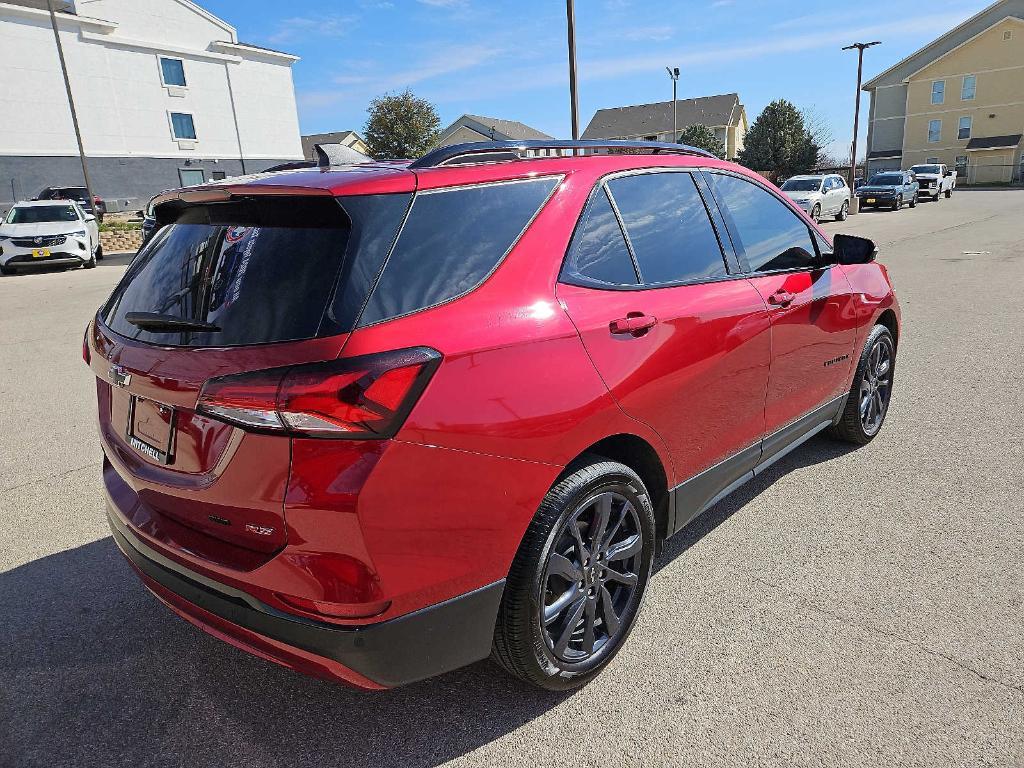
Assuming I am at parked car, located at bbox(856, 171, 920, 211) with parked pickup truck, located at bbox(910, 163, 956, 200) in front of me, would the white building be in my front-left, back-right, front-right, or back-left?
back-left

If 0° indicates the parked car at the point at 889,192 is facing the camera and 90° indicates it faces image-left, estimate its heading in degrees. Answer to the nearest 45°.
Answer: approximately 45°

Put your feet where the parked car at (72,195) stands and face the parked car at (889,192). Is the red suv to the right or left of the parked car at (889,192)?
right

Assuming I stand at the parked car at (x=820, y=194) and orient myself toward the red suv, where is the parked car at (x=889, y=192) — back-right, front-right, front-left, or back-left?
back-left

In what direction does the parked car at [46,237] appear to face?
toward the camera

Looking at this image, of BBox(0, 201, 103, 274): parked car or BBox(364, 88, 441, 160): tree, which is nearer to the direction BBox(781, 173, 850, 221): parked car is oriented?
the parked car

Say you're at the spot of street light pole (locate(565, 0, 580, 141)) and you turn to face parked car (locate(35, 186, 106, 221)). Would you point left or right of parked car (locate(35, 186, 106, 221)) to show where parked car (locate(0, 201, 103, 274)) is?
left

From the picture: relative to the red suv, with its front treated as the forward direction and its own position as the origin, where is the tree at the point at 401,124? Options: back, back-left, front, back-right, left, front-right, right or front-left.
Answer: front-left

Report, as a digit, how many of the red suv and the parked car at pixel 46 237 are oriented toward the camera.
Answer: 1

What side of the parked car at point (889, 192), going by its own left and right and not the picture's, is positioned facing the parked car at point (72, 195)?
front

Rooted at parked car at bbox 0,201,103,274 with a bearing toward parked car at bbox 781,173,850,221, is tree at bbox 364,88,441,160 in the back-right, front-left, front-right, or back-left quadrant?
front-left
